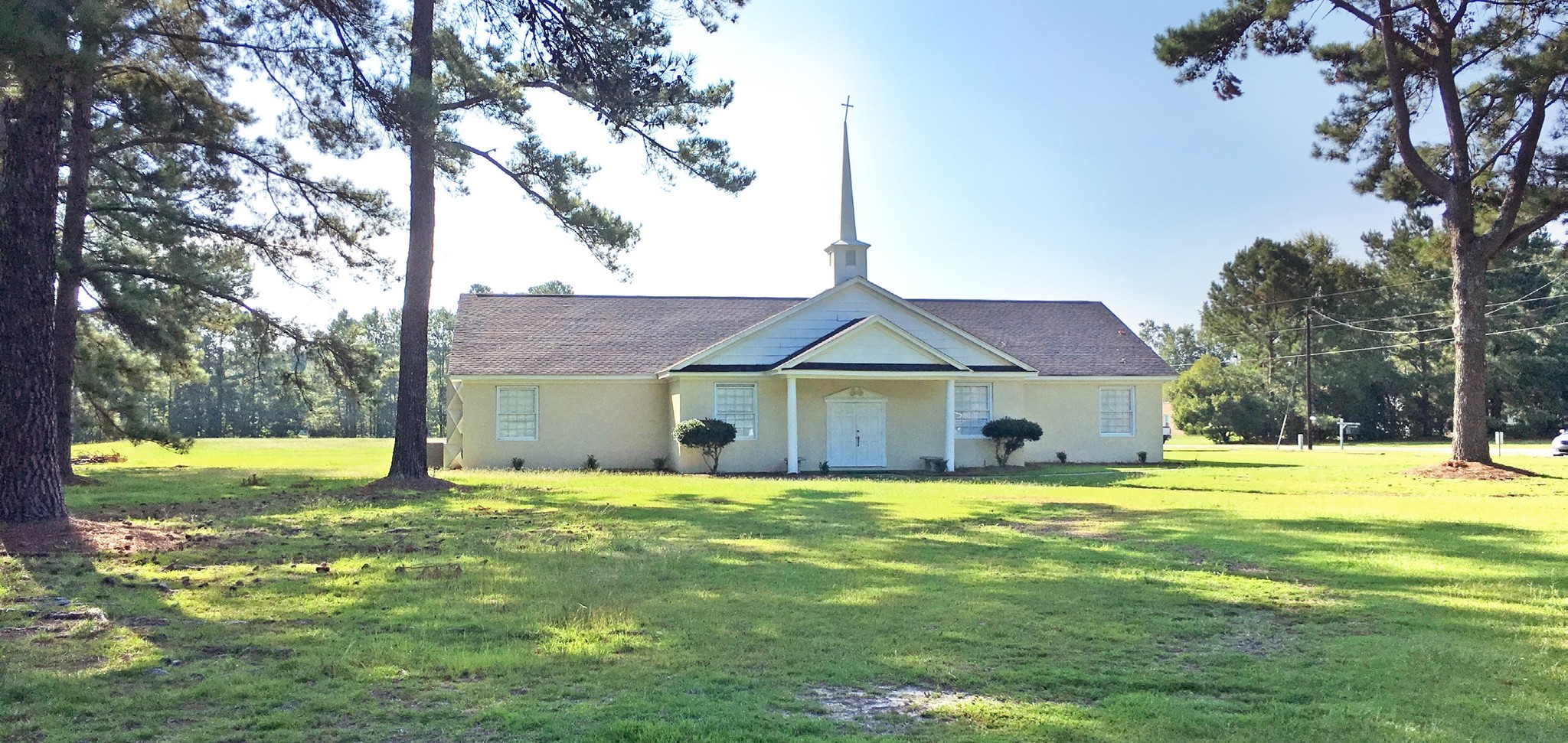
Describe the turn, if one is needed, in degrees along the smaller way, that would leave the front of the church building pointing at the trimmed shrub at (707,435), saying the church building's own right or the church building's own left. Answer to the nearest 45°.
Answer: approximately 45° to the church building's own right

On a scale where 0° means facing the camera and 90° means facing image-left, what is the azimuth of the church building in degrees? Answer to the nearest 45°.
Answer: approximately 0°
